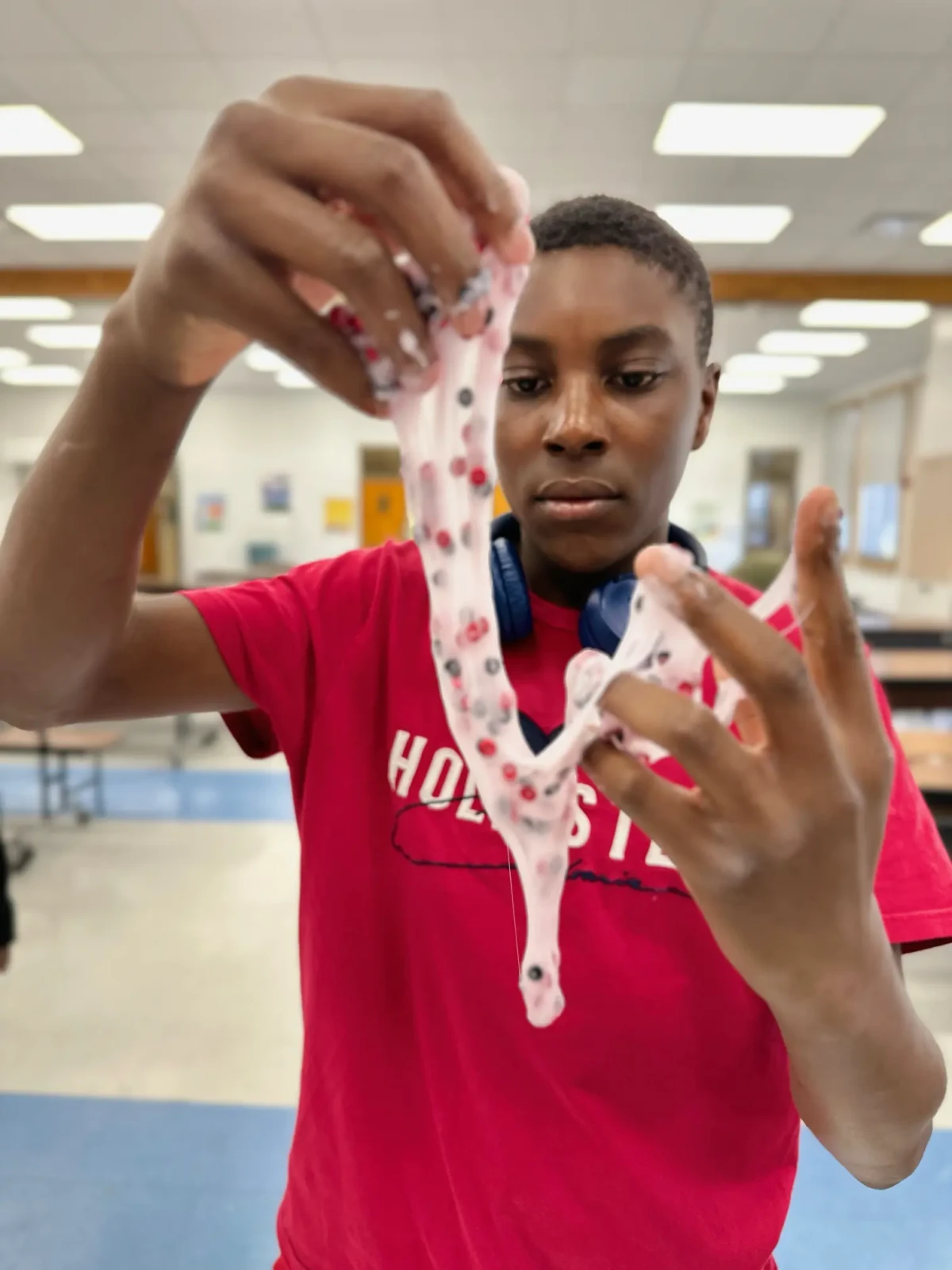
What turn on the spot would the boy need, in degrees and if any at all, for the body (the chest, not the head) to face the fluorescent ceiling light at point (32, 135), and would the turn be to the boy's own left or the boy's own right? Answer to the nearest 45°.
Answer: approximately 135° to the boy's own right

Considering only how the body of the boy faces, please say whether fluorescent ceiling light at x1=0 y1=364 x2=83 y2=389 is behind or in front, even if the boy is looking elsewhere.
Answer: behind

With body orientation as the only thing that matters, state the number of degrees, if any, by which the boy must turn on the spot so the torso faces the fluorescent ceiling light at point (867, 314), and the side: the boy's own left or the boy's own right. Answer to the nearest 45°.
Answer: approximately 135° to the boy's own left

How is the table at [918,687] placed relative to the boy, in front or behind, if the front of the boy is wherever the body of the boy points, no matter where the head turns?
behind

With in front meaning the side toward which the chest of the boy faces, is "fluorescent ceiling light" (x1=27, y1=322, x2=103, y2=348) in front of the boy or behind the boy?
behind

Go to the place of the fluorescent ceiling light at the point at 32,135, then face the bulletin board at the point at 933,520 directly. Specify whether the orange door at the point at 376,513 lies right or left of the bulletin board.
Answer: left

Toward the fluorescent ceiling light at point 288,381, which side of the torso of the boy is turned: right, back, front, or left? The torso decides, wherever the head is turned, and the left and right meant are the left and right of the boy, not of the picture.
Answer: back

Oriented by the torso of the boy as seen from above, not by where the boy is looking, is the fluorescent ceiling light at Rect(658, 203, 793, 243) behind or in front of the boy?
behind

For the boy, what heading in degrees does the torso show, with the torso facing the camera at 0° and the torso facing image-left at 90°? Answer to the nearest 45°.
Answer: approximately 0°

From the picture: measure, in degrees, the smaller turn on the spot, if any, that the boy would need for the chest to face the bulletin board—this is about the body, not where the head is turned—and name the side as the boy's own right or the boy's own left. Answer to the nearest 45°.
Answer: approximately 135° to the boy's own left

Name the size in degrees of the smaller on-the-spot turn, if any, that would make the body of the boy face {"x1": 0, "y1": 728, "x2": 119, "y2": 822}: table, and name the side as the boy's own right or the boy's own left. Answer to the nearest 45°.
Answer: approximately 135° to the boy's own right
